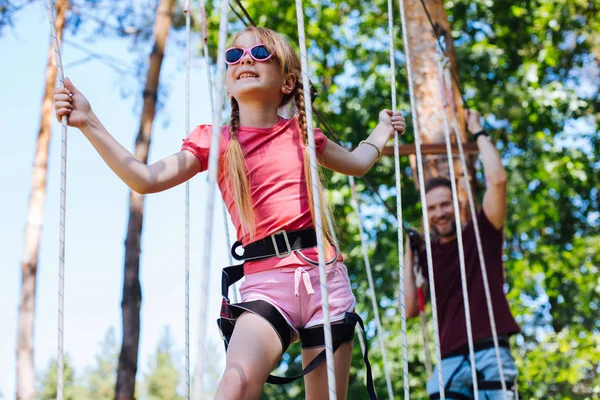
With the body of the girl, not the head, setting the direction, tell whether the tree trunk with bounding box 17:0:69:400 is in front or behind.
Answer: behind

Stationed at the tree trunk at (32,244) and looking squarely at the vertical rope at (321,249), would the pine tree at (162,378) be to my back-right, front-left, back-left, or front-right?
back-left

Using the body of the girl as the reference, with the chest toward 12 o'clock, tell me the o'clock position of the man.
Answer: The man is roughly at 7 o'clock from the girl.

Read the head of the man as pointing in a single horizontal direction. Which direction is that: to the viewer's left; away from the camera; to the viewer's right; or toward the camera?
toward the camera

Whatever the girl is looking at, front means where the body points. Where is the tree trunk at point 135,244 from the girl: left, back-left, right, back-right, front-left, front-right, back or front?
back

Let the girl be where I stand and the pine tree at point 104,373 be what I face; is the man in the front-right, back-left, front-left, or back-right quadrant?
front-right

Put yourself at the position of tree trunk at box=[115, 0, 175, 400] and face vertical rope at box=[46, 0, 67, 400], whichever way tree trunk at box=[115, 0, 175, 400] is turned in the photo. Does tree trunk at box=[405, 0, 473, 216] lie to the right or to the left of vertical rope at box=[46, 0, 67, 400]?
left

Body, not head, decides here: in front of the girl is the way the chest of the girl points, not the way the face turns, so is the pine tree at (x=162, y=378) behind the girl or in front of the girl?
behind

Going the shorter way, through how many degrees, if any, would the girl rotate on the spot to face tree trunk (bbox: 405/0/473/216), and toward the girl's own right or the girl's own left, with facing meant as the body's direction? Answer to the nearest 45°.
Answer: approximately 135° to the girl's own left

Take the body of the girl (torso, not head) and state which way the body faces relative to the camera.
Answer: toward the camera

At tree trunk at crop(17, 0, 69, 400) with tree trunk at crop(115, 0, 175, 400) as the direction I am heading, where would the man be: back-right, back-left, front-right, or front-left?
front-right
